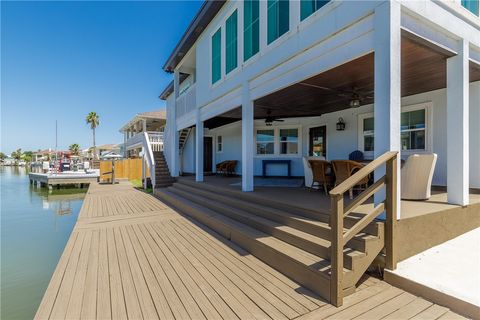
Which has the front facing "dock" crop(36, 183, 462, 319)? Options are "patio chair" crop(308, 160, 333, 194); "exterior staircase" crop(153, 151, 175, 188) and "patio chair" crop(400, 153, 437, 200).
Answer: the exterior staircase

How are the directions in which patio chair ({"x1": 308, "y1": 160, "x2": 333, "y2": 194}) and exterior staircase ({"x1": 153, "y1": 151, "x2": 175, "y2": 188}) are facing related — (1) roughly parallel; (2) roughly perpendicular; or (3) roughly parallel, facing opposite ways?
roughly perpendicular

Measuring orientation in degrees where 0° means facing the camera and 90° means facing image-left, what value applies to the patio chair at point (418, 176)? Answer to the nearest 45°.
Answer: approximately 135°

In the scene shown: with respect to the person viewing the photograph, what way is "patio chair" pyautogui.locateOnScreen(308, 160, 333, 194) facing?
facing away from the viewer and to the right of the viewer

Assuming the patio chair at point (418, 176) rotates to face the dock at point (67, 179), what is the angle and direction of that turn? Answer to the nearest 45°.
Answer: approximately 45° to its left

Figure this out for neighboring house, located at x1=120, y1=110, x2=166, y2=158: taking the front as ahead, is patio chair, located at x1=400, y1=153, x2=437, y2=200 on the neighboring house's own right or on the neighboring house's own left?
on the neighboring house's own left
